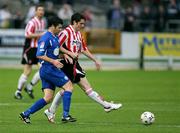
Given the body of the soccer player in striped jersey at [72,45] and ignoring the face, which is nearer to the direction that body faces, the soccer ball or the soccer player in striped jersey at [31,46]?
the soccer ball

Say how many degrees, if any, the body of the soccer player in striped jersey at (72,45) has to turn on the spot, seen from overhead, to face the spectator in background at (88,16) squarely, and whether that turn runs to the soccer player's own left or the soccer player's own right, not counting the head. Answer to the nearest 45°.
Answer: approximately 135° to the soccer player's own left

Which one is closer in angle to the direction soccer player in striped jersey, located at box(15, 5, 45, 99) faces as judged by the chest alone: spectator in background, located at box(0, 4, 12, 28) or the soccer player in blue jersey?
the soccer player in blue jersey

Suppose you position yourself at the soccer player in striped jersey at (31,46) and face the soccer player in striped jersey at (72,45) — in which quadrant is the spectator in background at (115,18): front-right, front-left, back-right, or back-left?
back-left

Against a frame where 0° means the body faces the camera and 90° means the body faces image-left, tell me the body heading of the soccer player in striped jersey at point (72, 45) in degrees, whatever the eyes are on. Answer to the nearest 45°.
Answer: approximately 315°

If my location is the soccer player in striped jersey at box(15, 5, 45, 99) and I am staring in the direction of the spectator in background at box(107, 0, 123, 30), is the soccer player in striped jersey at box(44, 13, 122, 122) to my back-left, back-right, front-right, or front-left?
back-right
